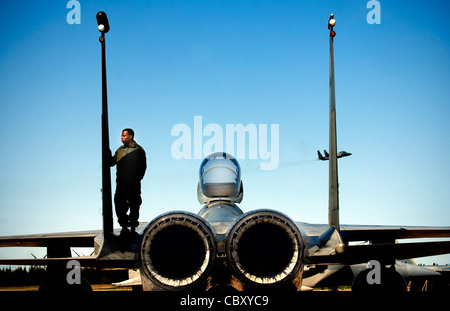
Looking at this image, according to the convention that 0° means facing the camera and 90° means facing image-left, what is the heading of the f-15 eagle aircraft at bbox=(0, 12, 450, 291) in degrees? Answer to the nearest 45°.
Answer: approximately 180°
